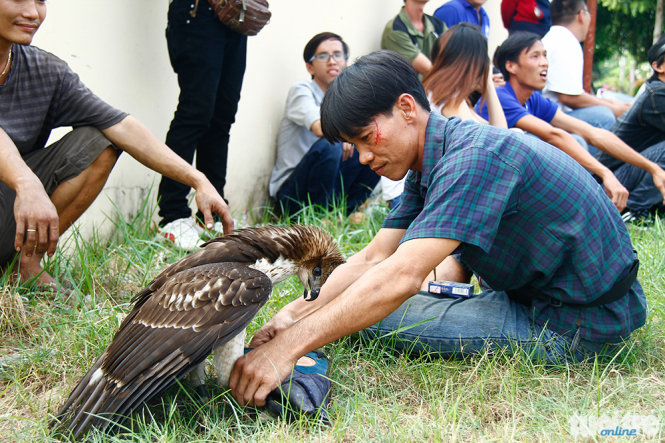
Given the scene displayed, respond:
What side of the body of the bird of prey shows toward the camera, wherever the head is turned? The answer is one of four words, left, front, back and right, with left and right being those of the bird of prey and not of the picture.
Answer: right

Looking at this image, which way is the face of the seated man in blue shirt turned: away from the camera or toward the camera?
toward the camera

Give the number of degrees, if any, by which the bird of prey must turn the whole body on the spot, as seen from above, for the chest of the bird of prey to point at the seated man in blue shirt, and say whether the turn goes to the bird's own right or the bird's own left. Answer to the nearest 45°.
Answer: approximately 45° to the bird's own left

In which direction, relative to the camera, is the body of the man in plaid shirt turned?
to the viewer's left

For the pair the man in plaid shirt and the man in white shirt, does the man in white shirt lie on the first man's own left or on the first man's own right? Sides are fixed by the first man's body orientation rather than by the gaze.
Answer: on the first man's own right

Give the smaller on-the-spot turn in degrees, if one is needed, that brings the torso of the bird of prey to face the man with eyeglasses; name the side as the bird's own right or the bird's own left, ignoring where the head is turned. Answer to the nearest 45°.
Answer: approximately 90° to the bird's own left
